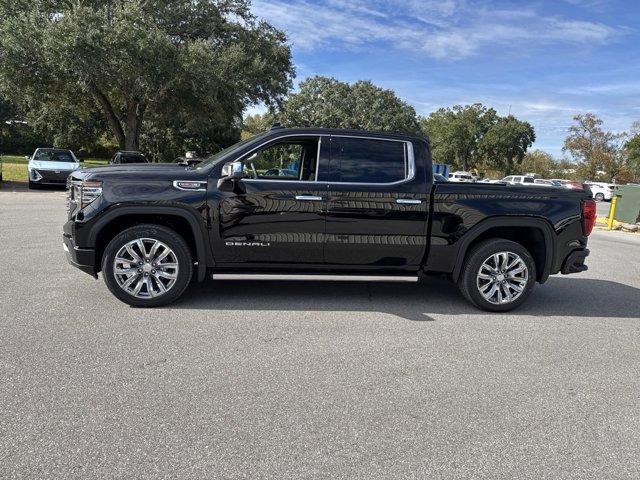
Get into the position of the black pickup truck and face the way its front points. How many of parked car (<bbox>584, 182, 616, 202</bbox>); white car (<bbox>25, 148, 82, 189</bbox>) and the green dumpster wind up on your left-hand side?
0

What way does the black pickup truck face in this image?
to the viewer's left

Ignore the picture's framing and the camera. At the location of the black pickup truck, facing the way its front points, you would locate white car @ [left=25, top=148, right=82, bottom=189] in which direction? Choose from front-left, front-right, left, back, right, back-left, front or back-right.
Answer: front-right

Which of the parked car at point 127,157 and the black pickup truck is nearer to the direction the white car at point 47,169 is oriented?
the black pickup truck

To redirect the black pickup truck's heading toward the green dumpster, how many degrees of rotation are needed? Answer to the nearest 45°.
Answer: approximately 135° to its right

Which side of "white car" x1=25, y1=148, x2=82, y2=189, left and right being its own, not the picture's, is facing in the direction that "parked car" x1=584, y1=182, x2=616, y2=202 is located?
left

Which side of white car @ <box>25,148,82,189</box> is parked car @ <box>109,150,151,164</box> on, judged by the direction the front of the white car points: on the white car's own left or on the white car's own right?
on the white car's own left

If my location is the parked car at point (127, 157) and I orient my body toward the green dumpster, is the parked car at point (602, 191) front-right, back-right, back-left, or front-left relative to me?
front-left

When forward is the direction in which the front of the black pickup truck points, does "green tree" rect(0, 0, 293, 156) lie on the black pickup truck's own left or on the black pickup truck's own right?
on the black pickup truck's own right

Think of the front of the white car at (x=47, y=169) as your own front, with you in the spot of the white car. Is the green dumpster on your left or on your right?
on your left

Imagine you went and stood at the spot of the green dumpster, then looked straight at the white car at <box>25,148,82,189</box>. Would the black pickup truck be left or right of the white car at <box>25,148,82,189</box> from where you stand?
left

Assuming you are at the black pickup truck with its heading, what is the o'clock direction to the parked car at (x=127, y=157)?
The parked car is roughly at 2 o'clock from the black pickup truck.

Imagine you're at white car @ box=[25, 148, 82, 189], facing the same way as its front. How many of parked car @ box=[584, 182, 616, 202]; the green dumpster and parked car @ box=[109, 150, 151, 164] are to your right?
0

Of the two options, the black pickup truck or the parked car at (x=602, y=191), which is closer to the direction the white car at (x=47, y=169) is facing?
the black pickup truck

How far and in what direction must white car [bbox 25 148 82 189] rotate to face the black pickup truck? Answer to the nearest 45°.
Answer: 0° — it already faces it

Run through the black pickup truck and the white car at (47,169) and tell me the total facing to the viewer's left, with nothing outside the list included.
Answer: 1

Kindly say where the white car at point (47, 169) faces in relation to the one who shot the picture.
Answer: facing the viewer

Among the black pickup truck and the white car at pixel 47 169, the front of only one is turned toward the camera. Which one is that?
the white car

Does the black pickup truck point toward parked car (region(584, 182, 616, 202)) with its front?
no
